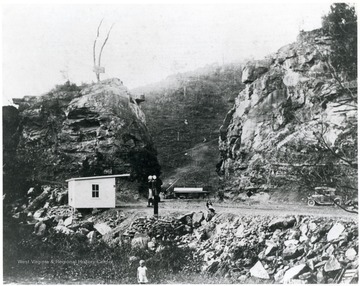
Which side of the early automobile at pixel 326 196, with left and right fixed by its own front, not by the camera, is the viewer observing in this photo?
left

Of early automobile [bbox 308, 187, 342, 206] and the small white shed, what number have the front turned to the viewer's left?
1

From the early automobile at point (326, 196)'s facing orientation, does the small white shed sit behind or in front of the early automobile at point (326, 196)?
in front

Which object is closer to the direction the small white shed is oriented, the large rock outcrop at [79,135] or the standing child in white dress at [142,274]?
the standing child in white dress
